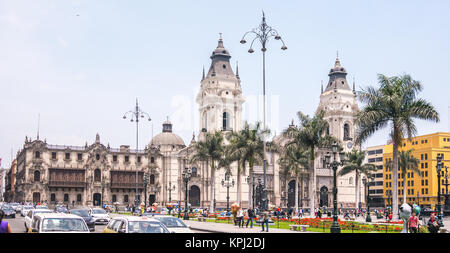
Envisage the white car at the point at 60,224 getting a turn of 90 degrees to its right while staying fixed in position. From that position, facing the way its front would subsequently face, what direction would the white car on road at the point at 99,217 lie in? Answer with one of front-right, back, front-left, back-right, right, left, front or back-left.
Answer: right

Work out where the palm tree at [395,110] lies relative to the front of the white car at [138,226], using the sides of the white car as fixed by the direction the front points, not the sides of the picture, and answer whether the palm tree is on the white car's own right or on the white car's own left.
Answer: on the white car's own left

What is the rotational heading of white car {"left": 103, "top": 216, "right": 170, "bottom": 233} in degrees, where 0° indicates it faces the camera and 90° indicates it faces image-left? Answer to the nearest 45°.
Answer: approximately 315°

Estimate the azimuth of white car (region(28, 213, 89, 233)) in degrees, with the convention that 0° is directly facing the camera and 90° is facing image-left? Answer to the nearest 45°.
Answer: approximately 0°

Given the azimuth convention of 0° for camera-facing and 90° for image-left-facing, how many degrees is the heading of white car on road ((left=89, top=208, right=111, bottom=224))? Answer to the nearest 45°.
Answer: approximately 315°

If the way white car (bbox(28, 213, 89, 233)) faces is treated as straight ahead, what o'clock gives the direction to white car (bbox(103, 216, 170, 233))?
The white car (bbox(103, 216, 170, 233)) is roughly at 10 o'clock from the white car (bbox(28, 213, 89, 233)).
